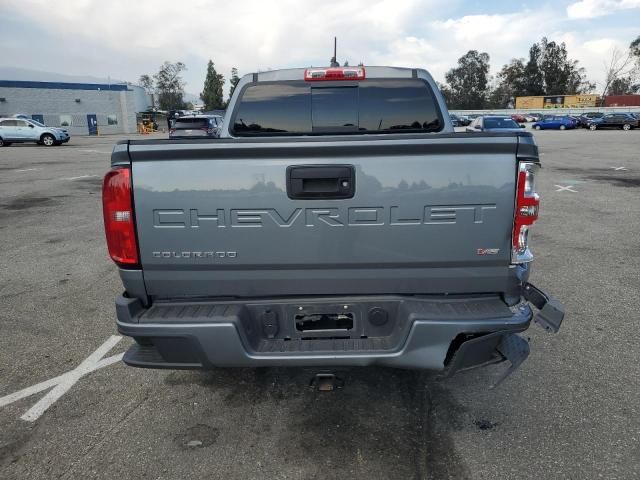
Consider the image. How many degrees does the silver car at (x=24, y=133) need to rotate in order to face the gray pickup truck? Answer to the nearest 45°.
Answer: approximately 90° to its right

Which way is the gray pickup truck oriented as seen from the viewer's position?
away from the camera

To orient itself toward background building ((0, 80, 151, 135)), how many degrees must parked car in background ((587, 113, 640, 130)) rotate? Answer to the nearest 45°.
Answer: approximately 45° to its left

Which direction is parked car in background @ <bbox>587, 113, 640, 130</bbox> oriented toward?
to the viewer's left

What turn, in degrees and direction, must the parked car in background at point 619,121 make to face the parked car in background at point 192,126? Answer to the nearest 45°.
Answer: approximately 45° to its left

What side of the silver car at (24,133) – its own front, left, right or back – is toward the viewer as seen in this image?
right

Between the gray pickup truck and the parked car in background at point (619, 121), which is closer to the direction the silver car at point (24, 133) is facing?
the parked car in background

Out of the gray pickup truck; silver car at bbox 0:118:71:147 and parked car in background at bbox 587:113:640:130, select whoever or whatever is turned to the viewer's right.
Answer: the silver car

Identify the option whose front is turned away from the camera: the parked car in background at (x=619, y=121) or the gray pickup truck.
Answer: the gray pickup truck

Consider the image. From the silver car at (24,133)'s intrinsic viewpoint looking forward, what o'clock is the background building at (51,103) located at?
The background building is roughly at 9 o'clock from the silver car.

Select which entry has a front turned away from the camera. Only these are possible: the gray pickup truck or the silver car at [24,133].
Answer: the gray pickup truck
